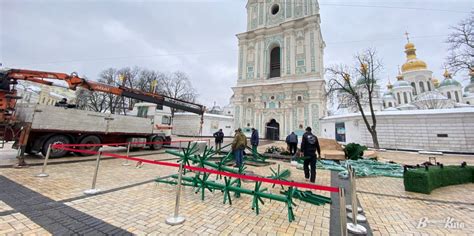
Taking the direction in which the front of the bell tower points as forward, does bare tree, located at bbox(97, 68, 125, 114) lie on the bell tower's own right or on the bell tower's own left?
on the bell tower's own right

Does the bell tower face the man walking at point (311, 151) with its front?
yes

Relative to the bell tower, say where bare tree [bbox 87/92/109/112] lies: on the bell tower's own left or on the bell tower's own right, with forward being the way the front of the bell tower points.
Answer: on the bell tower's own right

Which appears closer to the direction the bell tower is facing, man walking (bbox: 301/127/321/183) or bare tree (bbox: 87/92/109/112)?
the man walking

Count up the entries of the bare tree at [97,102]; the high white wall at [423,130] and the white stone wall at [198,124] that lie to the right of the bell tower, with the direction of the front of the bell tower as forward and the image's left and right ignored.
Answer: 2

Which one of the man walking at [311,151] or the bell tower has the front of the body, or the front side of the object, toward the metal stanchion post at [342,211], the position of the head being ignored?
the bell tower

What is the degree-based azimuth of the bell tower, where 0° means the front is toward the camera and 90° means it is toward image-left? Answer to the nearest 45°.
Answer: approximately 0°

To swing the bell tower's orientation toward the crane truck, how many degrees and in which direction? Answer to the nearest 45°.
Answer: approximately 45° to its right
